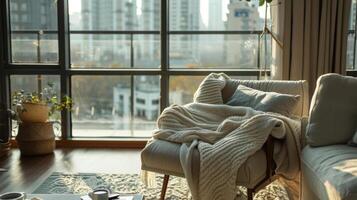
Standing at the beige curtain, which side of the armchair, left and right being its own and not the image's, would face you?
back

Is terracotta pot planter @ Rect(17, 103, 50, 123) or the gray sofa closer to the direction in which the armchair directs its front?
the terracotta pot planter

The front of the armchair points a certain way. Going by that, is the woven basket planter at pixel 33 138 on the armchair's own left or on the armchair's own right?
on the armchair's own right

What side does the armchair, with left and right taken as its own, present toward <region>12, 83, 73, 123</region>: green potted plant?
right

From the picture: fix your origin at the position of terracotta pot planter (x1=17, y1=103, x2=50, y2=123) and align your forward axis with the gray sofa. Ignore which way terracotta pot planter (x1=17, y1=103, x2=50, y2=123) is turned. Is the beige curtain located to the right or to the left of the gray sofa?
left

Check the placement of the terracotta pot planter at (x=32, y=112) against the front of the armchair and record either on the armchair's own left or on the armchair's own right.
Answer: on the armchair's own right

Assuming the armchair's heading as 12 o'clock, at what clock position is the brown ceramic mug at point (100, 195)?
The brown ceramic mug is roughly at 11 o'clock from the armchair.

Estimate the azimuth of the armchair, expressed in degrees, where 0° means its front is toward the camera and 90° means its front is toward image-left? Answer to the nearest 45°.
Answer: approximately 45°

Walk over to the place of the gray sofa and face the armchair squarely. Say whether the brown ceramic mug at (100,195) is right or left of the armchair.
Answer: left
